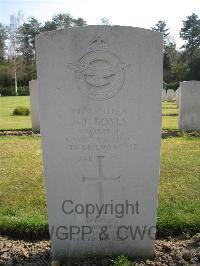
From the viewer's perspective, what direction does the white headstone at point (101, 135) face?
toward the camera

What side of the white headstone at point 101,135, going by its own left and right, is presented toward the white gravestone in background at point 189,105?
back

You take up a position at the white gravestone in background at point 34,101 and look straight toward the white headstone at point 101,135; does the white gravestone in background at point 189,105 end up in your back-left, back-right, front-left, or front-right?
front-left

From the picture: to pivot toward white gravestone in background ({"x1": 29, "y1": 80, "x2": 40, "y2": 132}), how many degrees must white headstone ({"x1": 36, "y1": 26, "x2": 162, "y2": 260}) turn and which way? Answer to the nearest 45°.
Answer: approximately 180°
